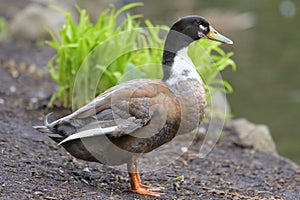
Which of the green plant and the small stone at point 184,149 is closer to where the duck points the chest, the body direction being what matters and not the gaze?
the small stone

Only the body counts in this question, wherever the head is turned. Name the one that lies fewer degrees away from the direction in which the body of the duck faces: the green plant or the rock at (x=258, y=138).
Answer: the rock

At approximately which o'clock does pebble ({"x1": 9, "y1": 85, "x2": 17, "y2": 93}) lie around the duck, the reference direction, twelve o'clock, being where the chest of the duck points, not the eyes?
The pebble is roughly at 8 o'clock from the duck.

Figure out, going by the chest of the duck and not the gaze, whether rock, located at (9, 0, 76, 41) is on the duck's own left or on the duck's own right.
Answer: on the duck's own left

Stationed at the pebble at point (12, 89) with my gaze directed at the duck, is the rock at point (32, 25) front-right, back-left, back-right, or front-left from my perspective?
back-left

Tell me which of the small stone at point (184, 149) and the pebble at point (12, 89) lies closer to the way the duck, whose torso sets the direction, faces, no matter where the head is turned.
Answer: the small stone

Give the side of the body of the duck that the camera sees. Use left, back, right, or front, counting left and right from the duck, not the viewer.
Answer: right

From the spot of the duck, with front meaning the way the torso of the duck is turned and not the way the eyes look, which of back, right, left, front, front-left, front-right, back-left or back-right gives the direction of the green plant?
left

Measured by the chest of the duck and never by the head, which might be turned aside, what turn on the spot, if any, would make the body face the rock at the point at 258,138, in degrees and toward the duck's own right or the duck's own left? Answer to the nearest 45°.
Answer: approximately 45° to the duck's own left

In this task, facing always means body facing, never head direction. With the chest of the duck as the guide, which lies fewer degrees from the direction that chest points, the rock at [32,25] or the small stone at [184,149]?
the small stone
